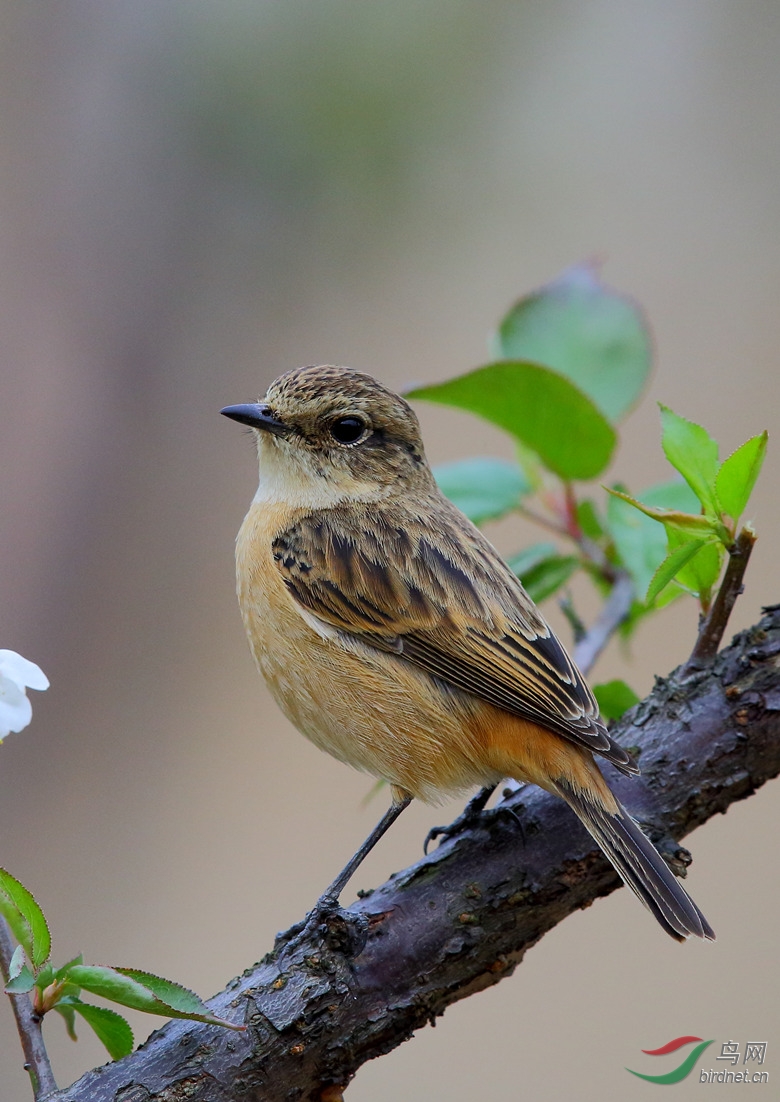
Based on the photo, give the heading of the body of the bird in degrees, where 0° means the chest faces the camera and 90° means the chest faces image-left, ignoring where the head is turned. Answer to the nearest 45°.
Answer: approximately 90°

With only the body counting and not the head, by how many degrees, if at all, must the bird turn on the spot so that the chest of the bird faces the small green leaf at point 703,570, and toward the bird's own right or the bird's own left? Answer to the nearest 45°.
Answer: approximately 135° to the bird's own left

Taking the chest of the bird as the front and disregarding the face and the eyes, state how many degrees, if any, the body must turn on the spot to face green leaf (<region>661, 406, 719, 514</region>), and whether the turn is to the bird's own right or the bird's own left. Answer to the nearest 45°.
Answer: approximately 135° to the bird's own left

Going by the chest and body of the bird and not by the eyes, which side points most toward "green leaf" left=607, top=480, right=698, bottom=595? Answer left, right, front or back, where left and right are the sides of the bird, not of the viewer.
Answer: back

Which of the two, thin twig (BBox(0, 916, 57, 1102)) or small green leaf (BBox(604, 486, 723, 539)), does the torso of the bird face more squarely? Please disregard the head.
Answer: the thin twig
